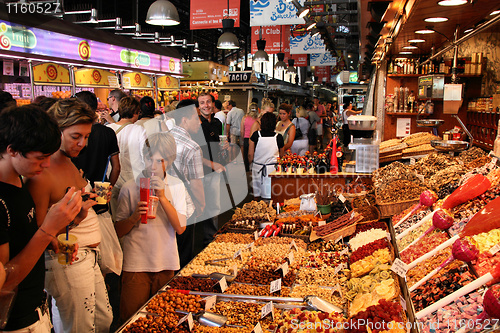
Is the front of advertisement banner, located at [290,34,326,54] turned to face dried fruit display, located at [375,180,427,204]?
yes

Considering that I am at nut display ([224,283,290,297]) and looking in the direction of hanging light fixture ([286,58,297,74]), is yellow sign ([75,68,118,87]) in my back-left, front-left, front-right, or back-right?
front-left

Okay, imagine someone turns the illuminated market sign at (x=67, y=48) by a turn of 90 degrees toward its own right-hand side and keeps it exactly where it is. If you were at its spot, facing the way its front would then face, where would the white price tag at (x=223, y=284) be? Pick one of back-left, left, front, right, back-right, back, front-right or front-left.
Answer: front-left

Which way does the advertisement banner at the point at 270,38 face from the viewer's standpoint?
toward the camera

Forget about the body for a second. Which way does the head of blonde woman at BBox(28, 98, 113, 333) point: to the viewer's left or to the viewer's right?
to the viewer's right

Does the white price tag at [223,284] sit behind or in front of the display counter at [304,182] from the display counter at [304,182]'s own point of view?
in front

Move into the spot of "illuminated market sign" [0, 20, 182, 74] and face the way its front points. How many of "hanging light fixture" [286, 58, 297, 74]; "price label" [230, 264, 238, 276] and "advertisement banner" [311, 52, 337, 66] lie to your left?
2

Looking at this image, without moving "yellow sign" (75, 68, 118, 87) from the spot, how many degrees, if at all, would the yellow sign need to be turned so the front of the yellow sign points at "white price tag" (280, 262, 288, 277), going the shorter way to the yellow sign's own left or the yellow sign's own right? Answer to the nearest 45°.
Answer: approximately 45° to the yellow sign's own right

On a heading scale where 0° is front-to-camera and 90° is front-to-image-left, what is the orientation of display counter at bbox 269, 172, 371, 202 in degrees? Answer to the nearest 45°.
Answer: approximately 0°

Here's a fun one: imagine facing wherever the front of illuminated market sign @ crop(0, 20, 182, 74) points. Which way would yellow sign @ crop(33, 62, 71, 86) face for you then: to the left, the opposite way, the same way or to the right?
the same way

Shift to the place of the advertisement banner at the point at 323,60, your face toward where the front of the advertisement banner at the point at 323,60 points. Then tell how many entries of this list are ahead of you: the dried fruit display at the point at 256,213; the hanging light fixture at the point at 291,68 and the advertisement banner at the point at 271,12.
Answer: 2

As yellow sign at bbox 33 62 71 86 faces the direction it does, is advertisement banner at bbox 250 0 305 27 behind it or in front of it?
in front

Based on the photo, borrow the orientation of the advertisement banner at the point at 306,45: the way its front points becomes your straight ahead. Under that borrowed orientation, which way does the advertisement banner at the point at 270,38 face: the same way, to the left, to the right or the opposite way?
the same way

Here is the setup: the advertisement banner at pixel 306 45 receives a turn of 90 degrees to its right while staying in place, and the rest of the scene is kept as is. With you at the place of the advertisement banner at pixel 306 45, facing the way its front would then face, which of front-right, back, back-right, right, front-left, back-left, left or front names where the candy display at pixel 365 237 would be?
left
